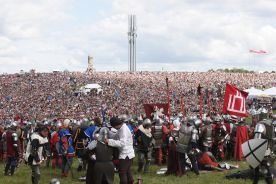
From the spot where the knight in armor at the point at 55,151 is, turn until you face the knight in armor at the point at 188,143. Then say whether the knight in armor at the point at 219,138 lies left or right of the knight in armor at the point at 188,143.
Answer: left
